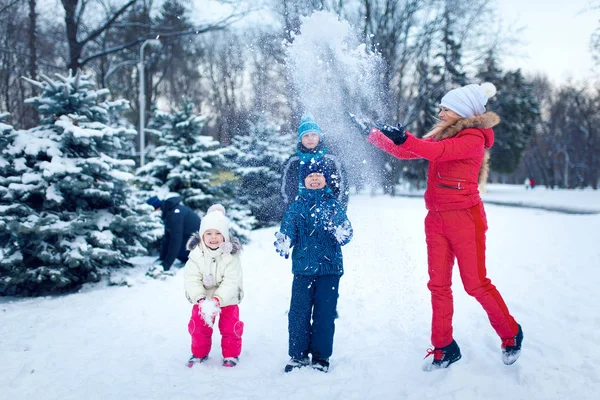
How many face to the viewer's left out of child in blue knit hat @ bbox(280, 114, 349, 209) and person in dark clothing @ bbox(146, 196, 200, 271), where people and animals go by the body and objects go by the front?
1

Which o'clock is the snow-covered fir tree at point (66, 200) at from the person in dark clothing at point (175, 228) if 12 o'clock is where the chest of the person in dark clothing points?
The snow-covered fir tree is roughly at 11 o'clock from the person in dark clothing.

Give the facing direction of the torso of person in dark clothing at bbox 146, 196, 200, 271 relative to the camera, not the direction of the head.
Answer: to the viewer's left

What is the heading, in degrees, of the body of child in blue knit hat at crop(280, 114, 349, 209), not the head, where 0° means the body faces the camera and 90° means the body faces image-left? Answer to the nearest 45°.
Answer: approximately 0°

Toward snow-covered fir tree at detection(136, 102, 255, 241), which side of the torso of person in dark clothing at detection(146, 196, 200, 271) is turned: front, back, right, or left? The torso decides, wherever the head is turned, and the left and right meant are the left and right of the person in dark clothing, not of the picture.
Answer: right

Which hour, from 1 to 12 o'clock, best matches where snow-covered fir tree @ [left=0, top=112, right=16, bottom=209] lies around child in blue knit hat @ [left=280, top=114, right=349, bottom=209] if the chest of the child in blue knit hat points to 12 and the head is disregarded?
The snow-covered fir tree is roughly at 4 o'clock from the child in blue knit hat.

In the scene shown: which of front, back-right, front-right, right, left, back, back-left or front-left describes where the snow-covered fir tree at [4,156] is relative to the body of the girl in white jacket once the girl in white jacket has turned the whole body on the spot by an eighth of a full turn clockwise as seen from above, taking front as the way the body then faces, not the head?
right

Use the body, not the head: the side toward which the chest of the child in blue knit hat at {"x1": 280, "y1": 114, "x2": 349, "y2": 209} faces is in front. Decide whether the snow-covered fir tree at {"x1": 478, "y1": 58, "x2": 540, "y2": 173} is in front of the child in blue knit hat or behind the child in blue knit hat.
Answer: behind
